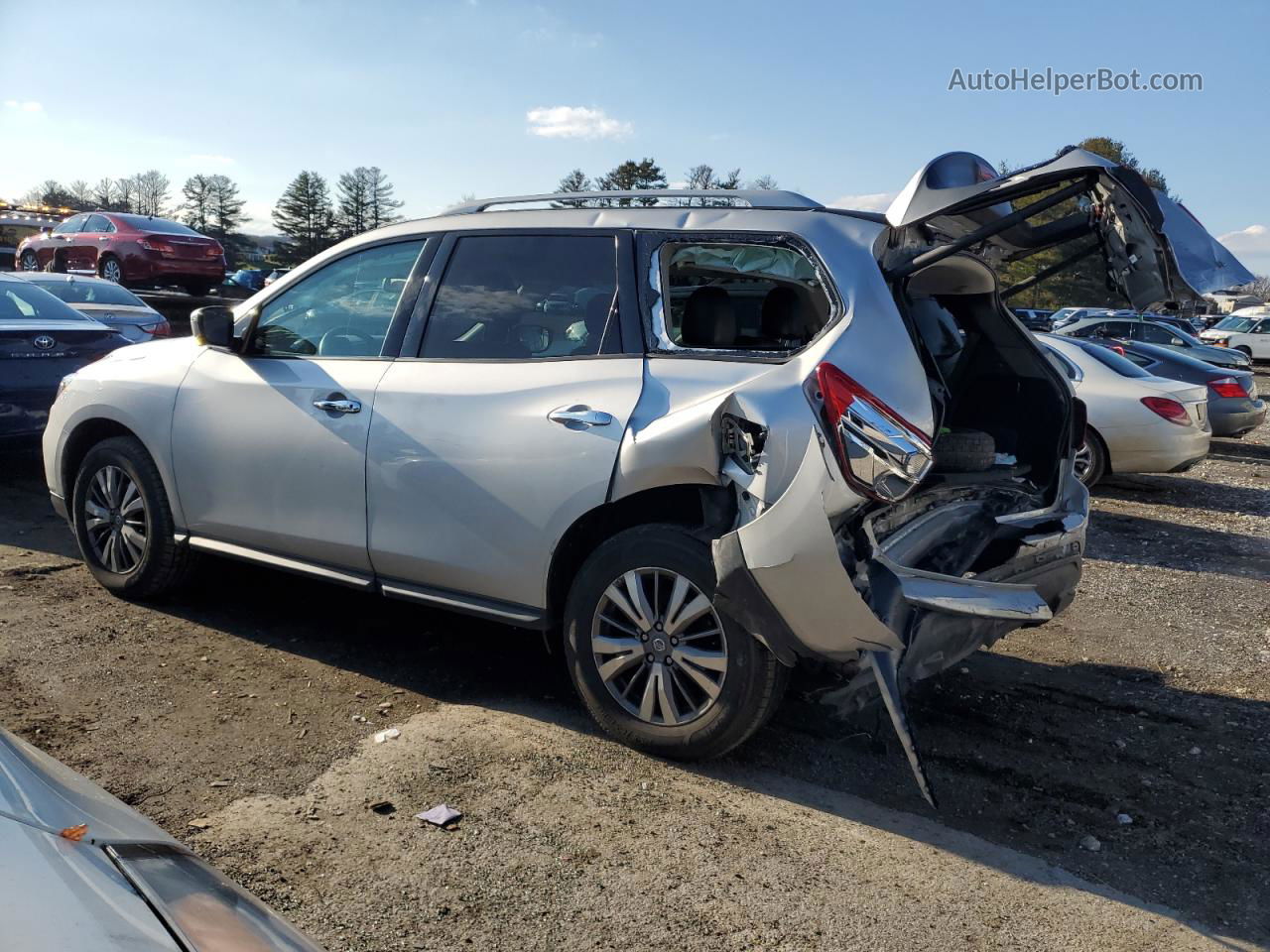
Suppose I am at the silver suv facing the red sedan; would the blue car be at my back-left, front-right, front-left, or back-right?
front-left

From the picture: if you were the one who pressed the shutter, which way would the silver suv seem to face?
facing away from the viewer and to the left of the viewer

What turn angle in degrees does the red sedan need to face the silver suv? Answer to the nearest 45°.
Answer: approximately 135° to its left

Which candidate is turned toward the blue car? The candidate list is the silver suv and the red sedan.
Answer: the silver suv

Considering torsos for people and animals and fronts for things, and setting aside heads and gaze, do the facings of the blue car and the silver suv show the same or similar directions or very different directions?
same or similar directions

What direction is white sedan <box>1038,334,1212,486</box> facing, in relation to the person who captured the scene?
facing away from the viewer and to the left of the viewer

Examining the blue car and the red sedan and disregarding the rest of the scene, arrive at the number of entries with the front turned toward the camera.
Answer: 0

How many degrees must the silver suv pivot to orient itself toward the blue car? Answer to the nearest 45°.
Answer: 0° — it already faces it

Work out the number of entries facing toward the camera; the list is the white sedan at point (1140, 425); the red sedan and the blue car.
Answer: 0

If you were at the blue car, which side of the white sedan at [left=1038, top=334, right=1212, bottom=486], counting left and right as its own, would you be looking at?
left

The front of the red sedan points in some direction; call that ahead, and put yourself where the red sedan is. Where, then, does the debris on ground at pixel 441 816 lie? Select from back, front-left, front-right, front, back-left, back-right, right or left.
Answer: back-left

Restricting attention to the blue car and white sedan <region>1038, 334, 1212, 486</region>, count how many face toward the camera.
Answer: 0

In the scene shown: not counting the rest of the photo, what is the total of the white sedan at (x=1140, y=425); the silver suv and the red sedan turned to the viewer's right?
0

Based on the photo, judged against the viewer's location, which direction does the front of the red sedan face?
facing away from the viewer and to the left of the viewer

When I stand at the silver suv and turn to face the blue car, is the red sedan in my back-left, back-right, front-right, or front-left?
front-right

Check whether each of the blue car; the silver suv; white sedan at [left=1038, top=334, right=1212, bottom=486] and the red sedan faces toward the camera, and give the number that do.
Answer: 0

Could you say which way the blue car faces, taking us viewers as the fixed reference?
facing away from the viewer and to the left of the viewer

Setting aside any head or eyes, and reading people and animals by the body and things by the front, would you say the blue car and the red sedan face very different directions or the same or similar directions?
same or similar directions

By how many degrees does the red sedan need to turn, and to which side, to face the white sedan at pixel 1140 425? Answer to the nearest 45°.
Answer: approximately 180°
